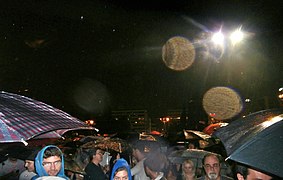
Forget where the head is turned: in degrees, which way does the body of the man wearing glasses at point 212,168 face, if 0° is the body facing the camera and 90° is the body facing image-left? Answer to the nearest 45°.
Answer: approximately 0°

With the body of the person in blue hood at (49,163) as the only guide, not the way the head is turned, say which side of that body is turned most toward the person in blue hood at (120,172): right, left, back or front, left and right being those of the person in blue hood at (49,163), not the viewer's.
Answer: left

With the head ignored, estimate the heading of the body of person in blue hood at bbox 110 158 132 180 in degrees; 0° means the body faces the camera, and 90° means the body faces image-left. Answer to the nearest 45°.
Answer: approximately 0°
